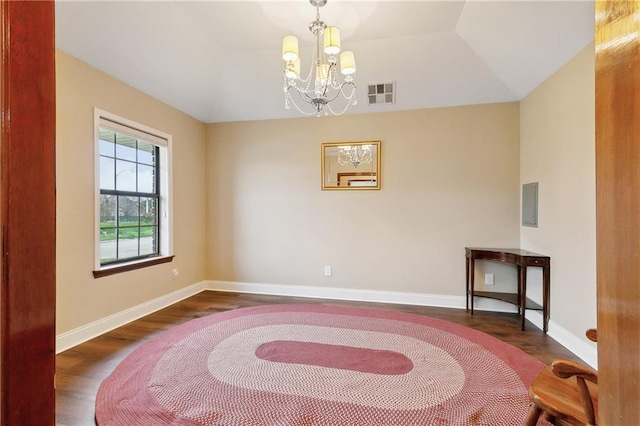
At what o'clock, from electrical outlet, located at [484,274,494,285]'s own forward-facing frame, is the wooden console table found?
The wooden console table is roughly at 11 o'clock from the electrical outlet.

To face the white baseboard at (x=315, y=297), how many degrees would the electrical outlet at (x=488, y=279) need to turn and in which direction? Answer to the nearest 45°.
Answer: approximately 45° to its right

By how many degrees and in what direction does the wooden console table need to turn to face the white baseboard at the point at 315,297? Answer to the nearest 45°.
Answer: approximately 45° to its right

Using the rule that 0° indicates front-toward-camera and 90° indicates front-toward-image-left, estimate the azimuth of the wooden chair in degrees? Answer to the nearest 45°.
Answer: approximately 135°

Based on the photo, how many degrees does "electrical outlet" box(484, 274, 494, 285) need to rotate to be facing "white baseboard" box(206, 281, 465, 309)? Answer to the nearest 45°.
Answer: approximately 90° to its right
